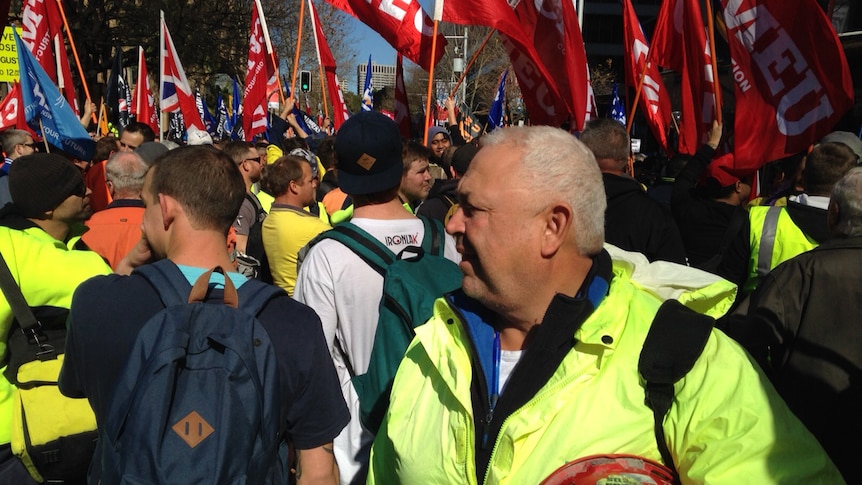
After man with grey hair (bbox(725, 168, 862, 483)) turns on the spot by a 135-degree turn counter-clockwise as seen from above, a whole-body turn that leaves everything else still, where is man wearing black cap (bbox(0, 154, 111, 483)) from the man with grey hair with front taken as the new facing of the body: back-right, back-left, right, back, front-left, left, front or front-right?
front

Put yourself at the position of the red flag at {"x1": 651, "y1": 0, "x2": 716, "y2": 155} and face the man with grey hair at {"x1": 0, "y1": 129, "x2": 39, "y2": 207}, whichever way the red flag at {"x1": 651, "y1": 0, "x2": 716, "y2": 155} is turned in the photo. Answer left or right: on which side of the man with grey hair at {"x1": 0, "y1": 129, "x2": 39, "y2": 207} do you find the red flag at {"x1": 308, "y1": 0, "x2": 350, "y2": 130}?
right

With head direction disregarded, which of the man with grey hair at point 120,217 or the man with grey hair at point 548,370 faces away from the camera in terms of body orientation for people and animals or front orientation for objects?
the man with grey hair at point 120,217

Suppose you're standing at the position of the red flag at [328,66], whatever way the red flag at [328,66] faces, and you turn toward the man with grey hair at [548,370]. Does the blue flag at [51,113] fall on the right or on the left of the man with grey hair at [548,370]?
right

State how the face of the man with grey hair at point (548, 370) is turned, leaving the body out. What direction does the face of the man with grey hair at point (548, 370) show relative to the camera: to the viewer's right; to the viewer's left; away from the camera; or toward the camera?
to the viewer's left

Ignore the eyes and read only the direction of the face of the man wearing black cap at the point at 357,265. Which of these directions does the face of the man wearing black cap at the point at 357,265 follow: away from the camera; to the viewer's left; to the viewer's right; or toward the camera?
away from the camera

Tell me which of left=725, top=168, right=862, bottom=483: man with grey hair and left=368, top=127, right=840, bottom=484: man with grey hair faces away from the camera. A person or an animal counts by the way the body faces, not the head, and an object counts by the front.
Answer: left=725, top=168, right=862, bottom=483: man with grey hair

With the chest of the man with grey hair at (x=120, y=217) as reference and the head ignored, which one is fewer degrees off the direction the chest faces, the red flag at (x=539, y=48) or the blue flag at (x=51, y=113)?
the blue flag

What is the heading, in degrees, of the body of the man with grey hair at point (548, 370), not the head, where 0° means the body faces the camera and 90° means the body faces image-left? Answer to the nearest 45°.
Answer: approximately 45°

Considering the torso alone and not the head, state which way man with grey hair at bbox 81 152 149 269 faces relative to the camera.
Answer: away from the camera

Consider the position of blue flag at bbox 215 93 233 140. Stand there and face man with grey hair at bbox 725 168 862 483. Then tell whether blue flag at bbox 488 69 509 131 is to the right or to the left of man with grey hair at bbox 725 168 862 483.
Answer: left

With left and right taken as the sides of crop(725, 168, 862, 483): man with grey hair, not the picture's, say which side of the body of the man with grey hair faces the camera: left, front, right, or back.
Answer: back

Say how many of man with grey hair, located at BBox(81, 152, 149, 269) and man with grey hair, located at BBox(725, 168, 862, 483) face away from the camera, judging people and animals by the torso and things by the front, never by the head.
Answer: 2

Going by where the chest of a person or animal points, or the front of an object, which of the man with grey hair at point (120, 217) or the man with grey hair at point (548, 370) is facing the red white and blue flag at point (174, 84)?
the man with grey hair at point (120, 217)

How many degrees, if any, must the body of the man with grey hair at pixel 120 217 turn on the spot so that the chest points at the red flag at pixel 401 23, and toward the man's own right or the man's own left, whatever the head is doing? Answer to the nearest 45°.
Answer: approximately 45° to the man's own right
